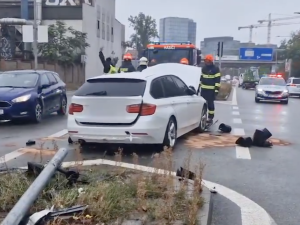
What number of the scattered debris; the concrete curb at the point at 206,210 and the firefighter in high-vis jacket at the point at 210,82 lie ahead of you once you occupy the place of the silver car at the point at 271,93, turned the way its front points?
3

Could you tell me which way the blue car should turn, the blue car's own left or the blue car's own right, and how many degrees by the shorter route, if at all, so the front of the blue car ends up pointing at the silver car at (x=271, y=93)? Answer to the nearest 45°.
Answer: approximately 180°

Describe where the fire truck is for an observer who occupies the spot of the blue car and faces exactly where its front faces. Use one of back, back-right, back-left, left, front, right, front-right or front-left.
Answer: back

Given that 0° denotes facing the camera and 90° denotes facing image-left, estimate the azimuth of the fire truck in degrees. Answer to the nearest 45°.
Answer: approximately 0°

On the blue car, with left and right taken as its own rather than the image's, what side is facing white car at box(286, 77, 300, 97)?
back

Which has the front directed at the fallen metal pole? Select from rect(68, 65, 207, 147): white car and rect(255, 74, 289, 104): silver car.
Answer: the silver car

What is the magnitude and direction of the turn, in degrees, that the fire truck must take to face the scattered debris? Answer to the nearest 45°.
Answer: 0° — it already faces it

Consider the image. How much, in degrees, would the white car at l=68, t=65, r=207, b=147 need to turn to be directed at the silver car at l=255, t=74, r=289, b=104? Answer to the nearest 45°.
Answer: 0° — it already faces it

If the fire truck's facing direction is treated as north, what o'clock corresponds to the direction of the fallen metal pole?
The fallen metal pole is roughly at 12 o'clock from the fire truck.

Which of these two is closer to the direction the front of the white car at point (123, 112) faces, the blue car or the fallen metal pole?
the blue car

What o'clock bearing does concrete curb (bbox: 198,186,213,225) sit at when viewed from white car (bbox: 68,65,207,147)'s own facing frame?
The concrete curb is roughly at 4 o'clock from the white car.
